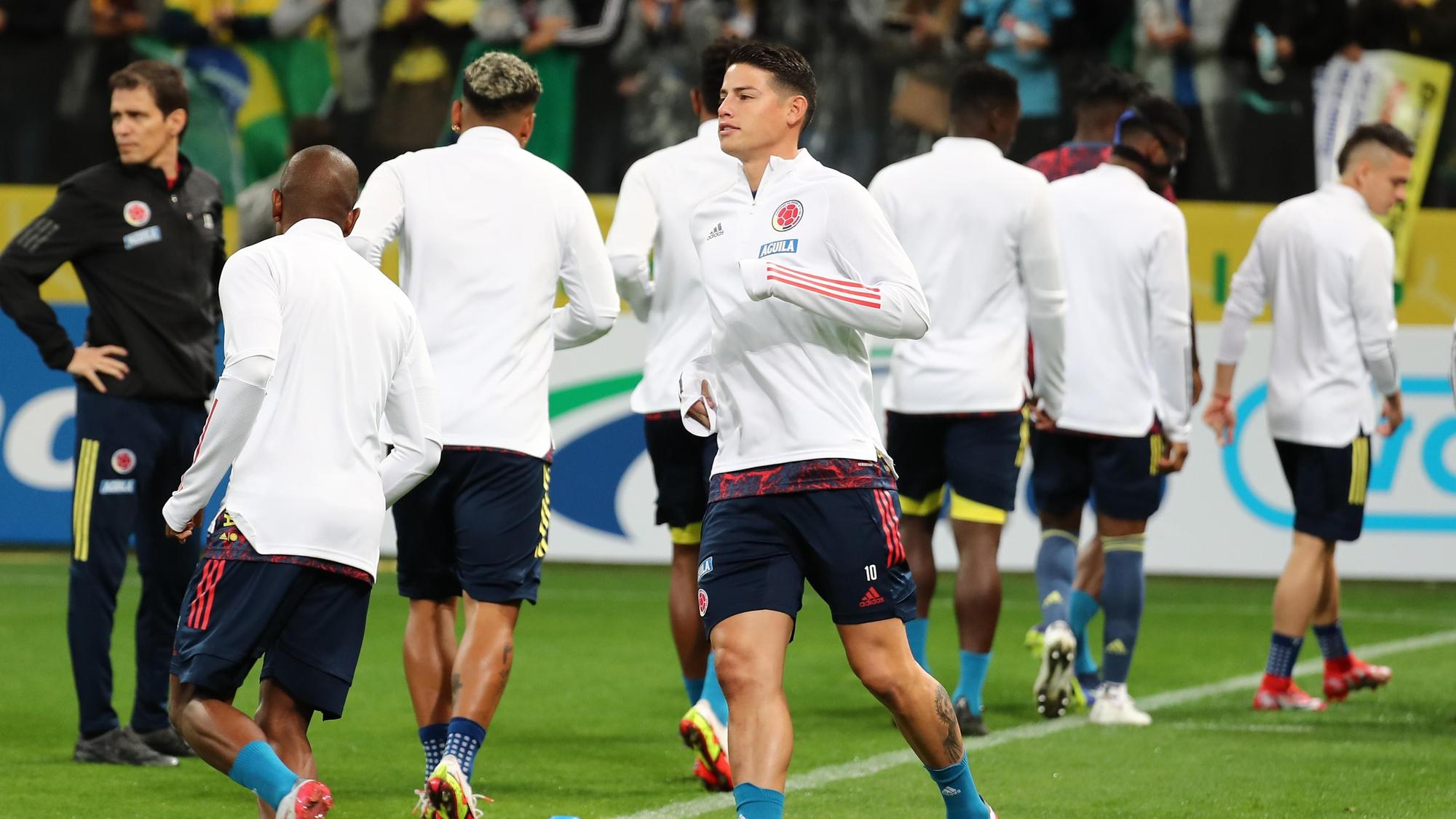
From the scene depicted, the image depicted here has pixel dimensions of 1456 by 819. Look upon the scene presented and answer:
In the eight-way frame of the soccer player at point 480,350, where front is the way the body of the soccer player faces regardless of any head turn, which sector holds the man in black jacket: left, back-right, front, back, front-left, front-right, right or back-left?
front-left

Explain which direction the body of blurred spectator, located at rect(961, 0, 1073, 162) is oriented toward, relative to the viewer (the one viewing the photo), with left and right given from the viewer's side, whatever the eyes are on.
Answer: facing the viewer

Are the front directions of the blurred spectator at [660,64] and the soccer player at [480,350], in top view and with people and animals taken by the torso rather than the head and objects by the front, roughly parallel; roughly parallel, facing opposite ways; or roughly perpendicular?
roughly parallel, facing opposite ways

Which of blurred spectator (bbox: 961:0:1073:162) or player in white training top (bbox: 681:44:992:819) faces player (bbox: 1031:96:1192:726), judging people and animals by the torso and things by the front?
the blurred spectator

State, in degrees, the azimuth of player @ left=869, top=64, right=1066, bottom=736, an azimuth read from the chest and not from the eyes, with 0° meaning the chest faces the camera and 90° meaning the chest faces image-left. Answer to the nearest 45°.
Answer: approximately 180°

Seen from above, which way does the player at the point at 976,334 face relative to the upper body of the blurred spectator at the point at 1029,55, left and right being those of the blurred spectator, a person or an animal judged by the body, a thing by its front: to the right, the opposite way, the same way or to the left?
the opposite way

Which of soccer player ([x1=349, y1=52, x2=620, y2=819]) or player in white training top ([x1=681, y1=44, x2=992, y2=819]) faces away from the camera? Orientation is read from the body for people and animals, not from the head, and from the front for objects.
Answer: the soccer player

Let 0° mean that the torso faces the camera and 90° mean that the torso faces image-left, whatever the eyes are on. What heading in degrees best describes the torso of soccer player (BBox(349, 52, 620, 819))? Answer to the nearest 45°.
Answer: approximately 180°

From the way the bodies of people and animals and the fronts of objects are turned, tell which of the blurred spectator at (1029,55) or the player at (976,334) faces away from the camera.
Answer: the player

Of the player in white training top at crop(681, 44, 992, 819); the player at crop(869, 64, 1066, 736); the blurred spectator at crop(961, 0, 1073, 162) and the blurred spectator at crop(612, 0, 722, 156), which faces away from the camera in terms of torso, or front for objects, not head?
the player

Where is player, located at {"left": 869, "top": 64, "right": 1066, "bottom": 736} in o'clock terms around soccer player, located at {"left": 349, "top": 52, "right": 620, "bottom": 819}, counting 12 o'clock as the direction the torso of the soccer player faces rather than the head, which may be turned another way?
The player is roughly at 2 o'clock from the soccer player.

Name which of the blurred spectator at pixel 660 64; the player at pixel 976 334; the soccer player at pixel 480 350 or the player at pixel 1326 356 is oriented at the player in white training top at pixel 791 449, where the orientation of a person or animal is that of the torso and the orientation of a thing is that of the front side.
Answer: the blurred spectator

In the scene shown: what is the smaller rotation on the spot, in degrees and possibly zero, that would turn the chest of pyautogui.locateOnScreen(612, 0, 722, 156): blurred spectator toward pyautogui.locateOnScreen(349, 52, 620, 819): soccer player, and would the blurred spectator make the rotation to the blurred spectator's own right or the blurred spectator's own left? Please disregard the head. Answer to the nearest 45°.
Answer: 0° — they already face them

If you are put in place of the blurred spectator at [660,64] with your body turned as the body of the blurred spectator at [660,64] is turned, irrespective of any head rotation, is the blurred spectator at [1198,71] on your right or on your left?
on your left

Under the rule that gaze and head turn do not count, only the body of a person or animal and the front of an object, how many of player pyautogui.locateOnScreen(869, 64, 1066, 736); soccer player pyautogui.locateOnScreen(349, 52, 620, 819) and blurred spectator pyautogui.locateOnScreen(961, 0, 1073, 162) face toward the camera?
1
